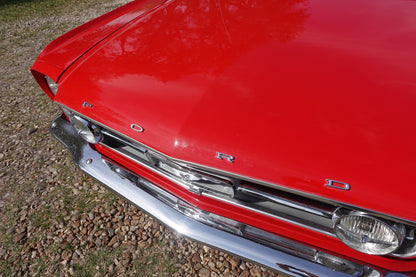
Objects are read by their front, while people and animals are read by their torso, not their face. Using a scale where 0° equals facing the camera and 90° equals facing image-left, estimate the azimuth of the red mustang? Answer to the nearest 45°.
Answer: approximately 45°

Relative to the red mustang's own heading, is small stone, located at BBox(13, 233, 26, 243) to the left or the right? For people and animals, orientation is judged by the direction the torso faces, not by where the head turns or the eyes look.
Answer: on its right

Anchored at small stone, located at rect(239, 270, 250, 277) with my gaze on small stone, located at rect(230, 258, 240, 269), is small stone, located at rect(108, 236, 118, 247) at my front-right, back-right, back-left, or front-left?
front-left

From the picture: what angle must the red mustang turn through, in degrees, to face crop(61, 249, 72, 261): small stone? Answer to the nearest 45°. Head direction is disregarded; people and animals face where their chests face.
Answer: approximately 45° to its right

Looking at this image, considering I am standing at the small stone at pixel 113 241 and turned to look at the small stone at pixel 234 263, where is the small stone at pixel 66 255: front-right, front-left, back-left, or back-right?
back-right
